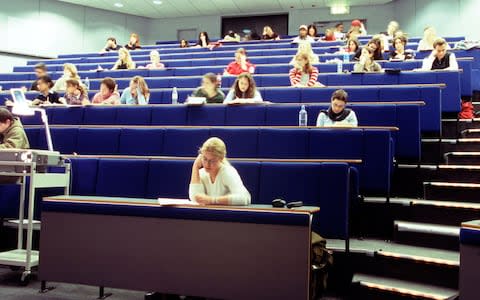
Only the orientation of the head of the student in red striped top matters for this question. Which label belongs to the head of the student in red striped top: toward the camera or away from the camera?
toward the camera

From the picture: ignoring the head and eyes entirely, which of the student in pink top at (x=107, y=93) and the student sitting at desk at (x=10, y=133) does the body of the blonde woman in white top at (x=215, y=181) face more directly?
the student sitting at desk

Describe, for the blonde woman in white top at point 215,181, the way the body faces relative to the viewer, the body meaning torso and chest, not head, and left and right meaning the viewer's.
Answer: facing the viewer and to the left of the viewer

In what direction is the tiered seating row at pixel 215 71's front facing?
toward the camera

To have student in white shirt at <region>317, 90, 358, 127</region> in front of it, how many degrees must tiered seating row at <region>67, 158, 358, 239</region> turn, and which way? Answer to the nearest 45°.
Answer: approximately 135° to its left

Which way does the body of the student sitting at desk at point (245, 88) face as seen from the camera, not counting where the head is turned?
toward the camera

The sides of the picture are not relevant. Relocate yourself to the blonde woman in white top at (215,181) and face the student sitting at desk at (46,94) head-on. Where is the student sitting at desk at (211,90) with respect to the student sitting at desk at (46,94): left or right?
right

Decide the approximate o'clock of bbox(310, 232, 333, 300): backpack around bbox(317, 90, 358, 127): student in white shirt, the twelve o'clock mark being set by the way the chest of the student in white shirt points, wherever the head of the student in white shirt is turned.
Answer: The backpack is roughly at 12 o'clock from the student in white shirt.

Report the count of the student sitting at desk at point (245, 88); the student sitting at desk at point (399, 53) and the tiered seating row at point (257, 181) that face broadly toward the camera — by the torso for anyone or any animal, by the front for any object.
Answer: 3

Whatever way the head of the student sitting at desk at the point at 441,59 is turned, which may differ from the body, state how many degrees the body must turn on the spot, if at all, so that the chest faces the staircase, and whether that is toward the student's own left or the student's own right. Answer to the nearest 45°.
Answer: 0° — they already face it

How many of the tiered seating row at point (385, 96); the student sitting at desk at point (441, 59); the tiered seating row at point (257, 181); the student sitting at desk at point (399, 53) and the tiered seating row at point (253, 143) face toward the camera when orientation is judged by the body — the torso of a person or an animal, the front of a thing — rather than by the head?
5

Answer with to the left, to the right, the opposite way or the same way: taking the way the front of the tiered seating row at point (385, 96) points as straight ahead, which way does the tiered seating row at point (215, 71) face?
the same way

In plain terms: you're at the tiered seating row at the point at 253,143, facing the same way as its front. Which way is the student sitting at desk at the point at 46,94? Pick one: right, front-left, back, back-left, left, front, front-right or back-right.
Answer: back-right

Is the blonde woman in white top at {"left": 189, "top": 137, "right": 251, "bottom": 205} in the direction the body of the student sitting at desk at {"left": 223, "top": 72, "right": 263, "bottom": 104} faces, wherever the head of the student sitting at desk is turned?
yes

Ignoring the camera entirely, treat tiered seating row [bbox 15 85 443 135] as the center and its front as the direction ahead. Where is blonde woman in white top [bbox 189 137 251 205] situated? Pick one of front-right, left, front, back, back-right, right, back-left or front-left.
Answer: front-right

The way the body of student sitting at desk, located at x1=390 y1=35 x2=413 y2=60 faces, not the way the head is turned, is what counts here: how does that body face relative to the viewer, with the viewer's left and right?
facing the viewer
